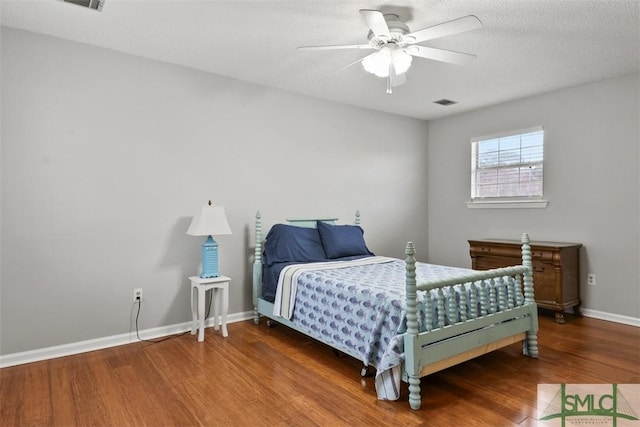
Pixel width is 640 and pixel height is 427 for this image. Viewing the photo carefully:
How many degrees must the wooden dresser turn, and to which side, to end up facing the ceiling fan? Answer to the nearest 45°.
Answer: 0° — it already faces it

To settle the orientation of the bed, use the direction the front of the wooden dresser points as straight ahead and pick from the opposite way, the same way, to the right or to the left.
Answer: to the left

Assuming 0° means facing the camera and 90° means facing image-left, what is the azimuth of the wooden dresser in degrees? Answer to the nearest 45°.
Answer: approximately 45°

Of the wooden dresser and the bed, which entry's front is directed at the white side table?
the wooden dresser

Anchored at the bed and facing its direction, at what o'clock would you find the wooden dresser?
The wooden dresser is roughly at 9 o'clock from the bed.

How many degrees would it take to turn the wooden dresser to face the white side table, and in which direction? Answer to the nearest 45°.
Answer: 0° — it already faces it
